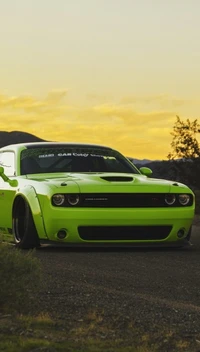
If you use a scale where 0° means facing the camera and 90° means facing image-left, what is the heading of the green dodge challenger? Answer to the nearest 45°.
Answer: approximately 315°

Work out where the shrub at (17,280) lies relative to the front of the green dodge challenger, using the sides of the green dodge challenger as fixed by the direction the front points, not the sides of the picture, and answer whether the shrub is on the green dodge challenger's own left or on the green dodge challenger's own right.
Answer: on the green dodge challenger's own right
